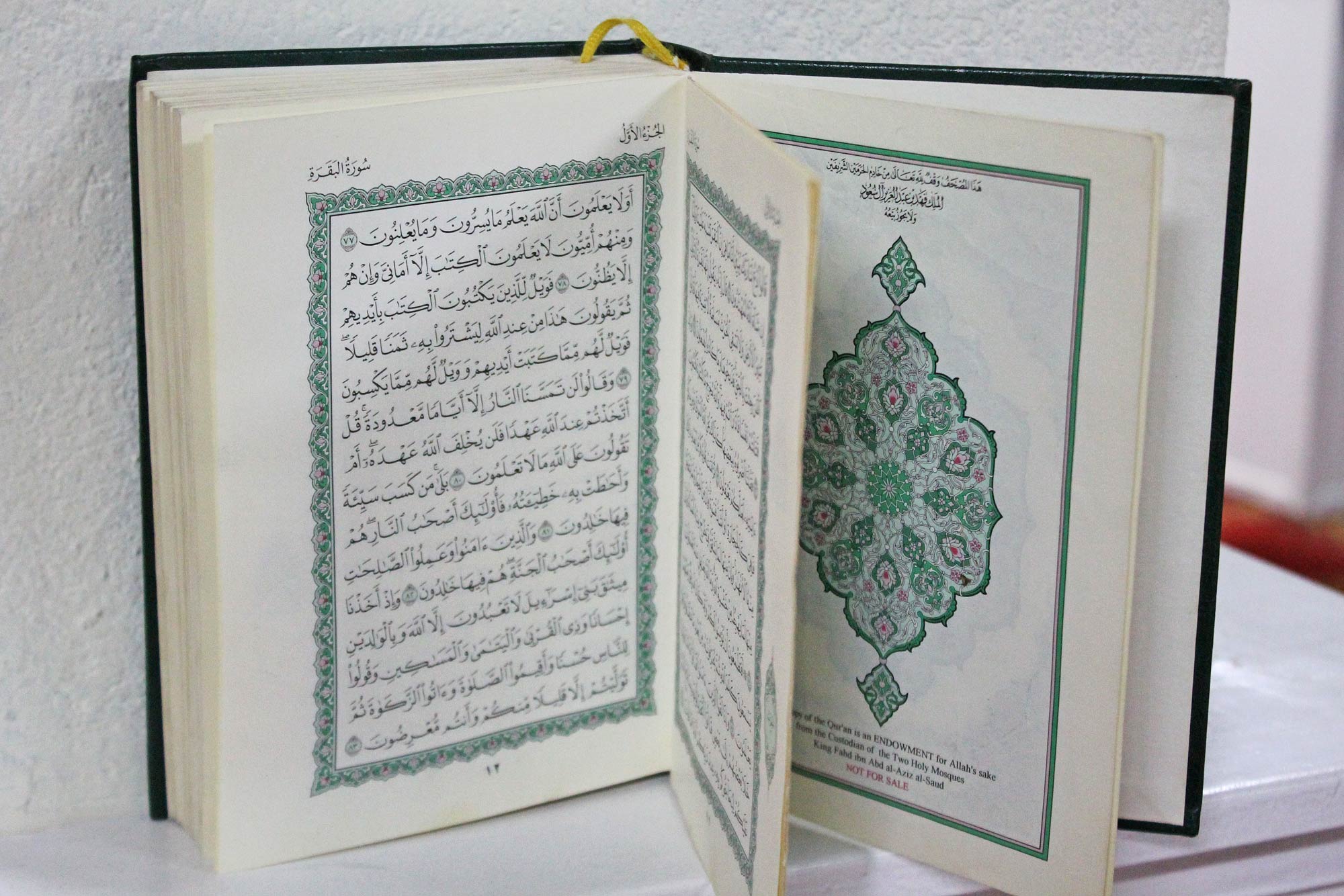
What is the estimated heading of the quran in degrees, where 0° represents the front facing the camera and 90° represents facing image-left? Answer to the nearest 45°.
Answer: approximately 0°

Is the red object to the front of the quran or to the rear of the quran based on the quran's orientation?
to the rear
